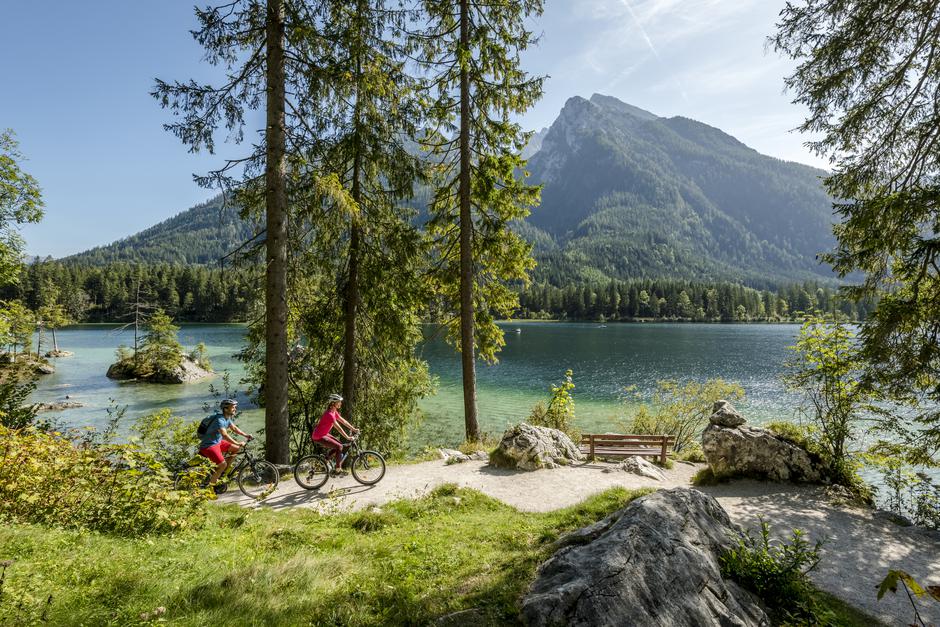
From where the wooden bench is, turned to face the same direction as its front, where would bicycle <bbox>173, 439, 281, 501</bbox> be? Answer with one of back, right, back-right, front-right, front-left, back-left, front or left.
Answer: back-left

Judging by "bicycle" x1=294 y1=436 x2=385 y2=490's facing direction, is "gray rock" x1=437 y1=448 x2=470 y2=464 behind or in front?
in front

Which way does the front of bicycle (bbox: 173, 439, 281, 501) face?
to the viewer's right

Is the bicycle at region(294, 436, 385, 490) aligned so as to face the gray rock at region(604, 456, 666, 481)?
yes

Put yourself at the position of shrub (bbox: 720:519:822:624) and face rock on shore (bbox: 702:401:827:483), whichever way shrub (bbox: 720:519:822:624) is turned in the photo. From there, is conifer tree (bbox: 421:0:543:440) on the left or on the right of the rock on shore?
left

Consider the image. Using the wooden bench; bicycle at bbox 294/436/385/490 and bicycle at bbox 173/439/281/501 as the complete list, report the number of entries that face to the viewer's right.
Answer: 2

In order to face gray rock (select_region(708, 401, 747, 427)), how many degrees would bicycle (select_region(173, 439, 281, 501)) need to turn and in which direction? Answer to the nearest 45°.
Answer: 0° — it already faces it

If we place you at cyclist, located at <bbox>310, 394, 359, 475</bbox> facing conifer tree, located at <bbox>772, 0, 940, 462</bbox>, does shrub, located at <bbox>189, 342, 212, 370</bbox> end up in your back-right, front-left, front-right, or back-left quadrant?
back-left

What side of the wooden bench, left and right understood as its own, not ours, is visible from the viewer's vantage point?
back

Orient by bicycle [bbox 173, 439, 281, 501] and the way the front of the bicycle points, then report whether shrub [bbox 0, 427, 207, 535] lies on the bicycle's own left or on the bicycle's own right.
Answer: on the bicycle's own right

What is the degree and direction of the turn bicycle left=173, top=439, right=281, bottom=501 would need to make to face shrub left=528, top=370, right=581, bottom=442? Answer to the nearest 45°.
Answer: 0° — it already faces it

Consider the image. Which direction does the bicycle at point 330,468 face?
to the viewer's right

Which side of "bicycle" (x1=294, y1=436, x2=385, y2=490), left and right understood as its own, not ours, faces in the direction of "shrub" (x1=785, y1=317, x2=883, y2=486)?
front
